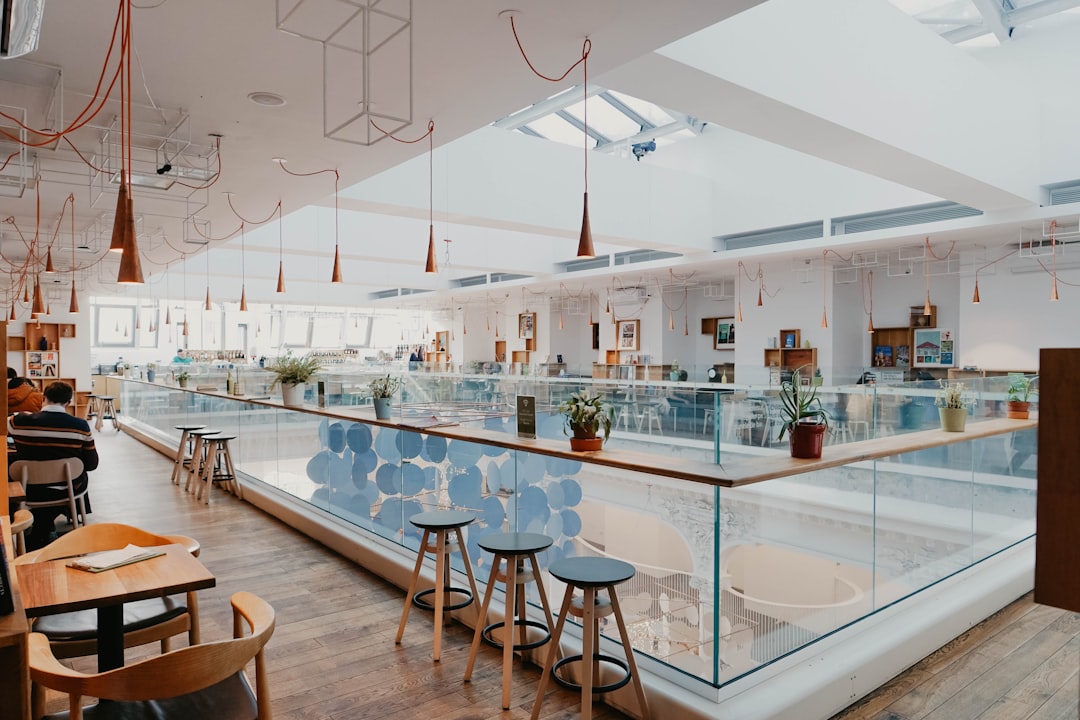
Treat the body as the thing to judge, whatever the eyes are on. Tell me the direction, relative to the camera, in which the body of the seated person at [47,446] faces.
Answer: away from the camera

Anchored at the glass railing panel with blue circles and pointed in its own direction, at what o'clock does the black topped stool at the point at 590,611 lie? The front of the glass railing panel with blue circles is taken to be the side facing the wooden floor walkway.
The black topped stool is roughly at 10 o'clock from the glass railing panel with blue circles.

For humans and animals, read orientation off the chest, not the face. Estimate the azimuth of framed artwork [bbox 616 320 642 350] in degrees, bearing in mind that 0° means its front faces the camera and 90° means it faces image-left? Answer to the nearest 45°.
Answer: approximately 45°

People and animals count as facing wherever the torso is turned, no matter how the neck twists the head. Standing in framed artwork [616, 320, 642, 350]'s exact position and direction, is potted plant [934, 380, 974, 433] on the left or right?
on its left

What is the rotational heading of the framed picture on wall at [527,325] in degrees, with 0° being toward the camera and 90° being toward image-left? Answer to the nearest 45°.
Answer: approximately 45°

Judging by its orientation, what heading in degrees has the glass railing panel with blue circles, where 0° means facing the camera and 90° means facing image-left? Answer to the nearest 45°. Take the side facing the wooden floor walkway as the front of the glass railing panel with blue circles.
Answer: approximately 45°

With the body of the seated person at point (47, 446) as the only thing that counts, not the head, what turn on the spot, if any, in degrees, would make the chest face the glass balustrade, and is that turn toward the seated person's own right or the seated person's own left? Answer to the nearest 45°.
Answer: approximately 135° to the seated person's own right
